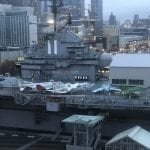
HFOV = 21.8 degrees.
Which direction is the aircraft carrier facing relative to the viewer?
to the viewer's left

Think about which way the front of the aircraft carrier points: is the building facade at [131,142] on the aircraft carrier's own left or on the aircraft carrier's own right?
on the aircraft carrier's own left
